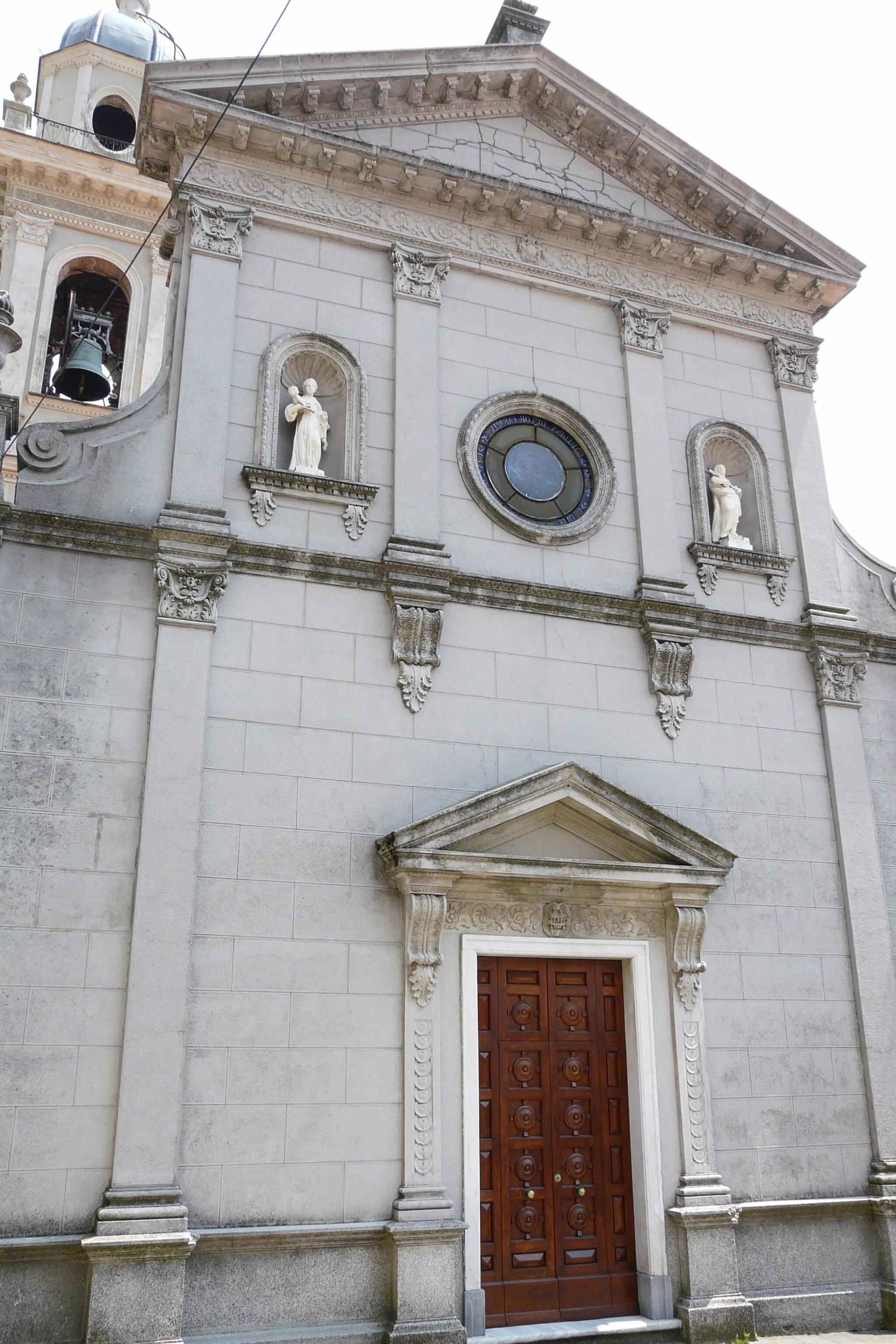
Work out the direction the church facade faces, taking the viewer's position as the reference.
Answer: facing the viewer

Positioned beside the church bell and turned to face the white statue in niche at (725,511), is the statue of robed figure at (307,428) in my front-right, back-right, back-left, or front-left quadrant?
front-right

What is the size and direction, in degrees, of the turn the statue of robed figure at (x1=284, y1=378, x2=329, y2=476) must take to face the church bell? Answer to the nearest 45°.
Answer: approximately 90° to its right

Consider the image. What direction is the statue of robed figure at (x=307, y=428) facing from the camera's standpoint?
toward the camera

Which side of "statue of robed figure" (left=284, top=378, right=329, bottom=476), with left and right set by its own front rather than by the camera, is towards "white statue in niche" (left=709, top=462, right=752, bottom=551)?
left
